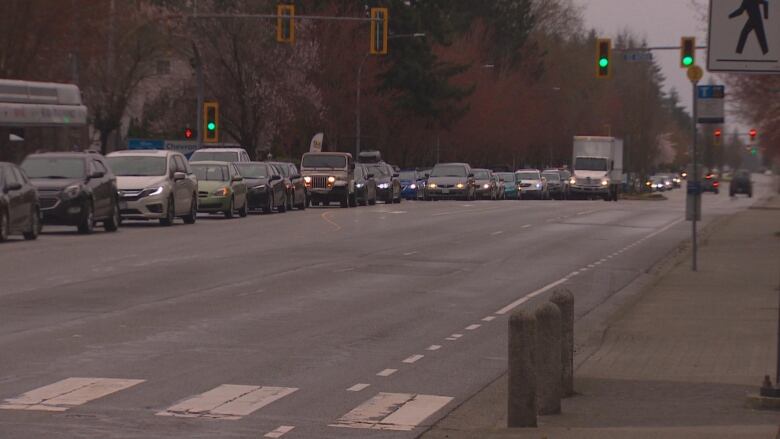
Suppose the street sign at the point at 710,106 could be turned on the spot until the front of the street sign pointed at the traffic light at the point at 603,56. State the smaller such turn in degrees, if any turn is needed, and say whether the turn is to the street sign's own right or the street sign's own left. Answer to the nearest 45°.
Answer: approximately 180°

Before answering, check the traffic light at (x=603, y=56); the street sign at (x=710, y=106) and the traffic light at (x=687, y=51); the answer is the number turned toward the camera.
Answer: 3

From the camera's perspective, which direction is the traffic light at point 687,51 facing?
toward the camera

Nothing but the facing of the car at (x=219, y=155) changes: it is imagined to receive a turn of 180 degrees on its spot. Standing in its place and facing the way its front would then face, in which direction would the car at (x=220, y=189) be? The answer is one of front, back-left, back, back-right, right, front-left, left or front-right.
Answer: back-right

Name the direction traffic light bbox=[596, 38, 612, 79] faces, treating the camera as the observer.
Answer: facing the viewer

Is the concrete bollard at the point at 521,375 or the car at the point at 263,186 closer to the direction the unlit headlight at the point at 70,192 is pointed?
the concrete bollard

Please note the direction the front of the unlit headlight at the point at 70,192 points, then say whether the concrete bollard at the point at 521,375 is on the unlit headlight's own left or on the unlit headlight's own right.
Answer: on the unlit headlight's own left

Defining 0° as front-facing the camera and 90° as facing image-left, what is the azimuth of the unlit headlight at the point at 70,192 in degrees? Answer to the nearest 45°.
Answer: approximately 45°

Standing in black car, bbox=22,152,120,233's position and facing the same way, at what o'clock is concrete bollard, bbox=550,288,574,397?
The concrete bollard is roughly at 10 o'clock from the black car.

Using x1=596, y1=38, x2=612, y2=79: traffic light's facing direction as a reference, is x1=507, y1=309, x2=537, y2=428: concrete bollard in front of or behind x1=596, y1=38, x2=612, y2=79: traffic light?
in front

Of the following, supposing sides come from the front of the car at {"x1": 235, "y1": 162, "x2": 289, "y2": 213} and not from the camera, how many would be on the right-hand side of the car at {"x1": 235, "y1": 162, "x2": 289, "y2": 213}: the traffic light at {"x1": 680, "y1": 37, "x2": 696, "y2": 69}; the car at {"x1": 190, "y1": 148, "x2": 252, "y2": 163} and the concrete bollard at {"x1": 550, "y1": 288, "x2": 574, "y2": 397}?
1

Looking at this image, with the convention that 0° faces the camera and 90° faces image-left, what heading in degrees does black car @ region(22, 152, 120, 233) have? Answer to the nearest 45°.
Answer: approximately 45°
